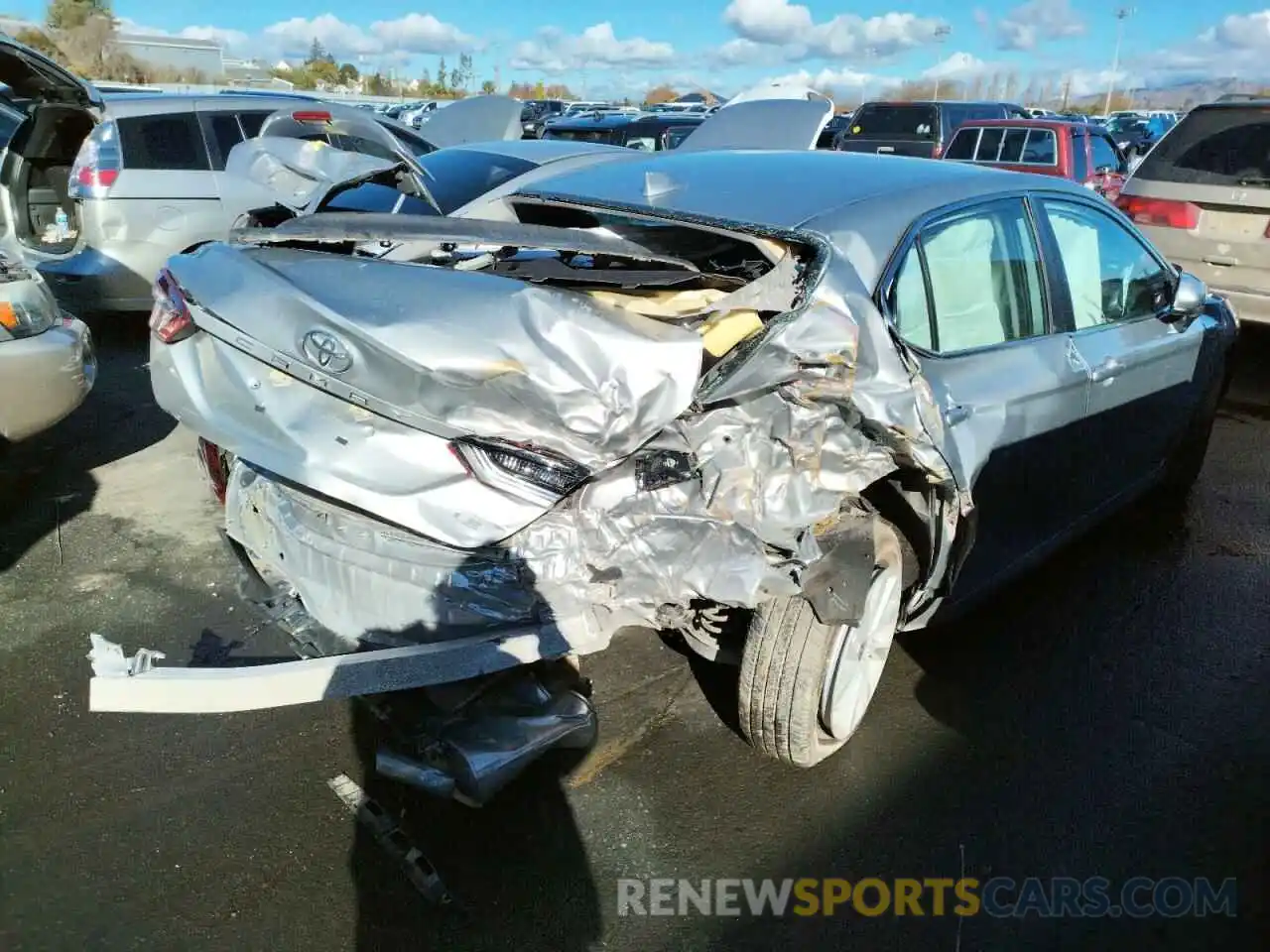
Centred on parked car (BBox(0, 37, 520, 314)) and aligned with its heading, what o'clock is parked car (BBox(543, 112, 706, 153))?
parked car (BBox(543, 112, 706, 153)) is roughly at 12 o'clock from parked car (BBox(0, 37, 520, 314)).

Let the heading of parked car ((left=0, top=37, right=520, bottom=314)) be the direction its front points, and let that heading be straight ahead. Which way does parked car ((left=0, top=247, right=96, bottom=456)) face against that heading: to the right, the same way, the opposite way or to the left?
to the right

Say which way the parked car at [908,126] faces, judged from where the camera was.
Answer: facing away from the viewer and to the right of the viewer

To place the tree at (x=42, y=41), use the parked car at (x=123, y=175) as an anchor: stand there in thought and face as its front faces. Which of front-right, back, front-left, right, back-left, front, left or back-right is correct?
front-left

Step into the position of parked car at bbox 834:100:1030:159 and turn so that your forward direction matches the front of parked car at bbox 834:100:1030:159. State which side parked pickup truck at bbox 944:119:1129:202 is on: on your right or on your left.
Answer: on your right

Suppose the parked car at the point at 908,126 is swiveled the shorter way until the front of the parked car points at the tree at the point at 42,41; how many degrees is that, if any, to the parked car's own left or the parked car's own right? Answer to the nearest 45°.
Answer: approximately 90° to the parked car's own left

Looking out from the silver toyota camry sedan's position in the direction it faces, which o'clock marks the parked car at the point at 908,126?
The parked car is roughly at 11 o'clock from the silver toyota camry sedan.

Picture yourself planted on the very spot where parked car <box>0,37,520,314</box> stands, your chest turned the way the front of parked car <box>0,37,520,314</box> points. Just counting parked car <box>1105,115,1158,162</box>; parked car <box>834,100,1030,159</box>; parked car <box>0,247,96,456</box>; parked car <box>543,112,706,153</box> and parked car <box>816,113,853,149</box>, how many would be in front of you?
4

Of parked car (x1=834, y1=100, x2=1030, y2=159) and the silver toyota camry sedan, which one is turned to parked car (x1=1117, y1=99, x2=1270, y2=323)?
the silver toyota camry sedan

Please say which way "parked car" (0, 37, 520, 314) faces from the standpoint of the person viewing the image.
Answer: facing away from the viewer and to the right of the viewer

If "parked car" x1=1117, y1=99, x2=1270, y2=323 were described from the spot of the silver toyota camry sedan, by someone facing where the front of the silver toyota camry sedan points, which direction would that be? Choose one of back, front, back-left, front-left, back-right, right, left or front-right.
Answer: front

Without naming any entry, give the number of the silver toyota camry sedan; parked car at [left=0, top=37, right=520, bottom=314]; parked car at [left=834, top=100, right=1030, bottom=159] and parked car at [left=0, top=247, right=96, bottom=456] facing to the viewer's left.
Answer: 0

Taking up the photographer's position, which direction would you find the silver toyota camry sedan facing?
facing away from the viewer and to the right of the viewer

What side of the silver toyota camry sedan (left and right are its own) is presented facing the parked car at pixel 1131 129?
front
